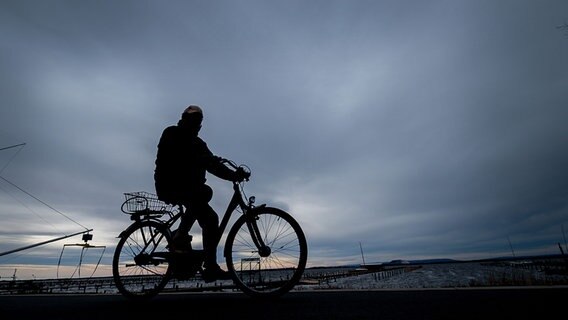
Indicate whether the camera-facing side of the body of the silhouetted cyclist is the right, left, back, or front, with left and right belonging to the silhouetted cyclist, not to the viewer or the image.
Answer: right

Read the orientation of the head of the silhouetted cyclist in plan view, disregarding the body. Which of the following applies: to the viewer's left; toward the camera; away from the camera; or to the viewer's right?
to the viewer's right
